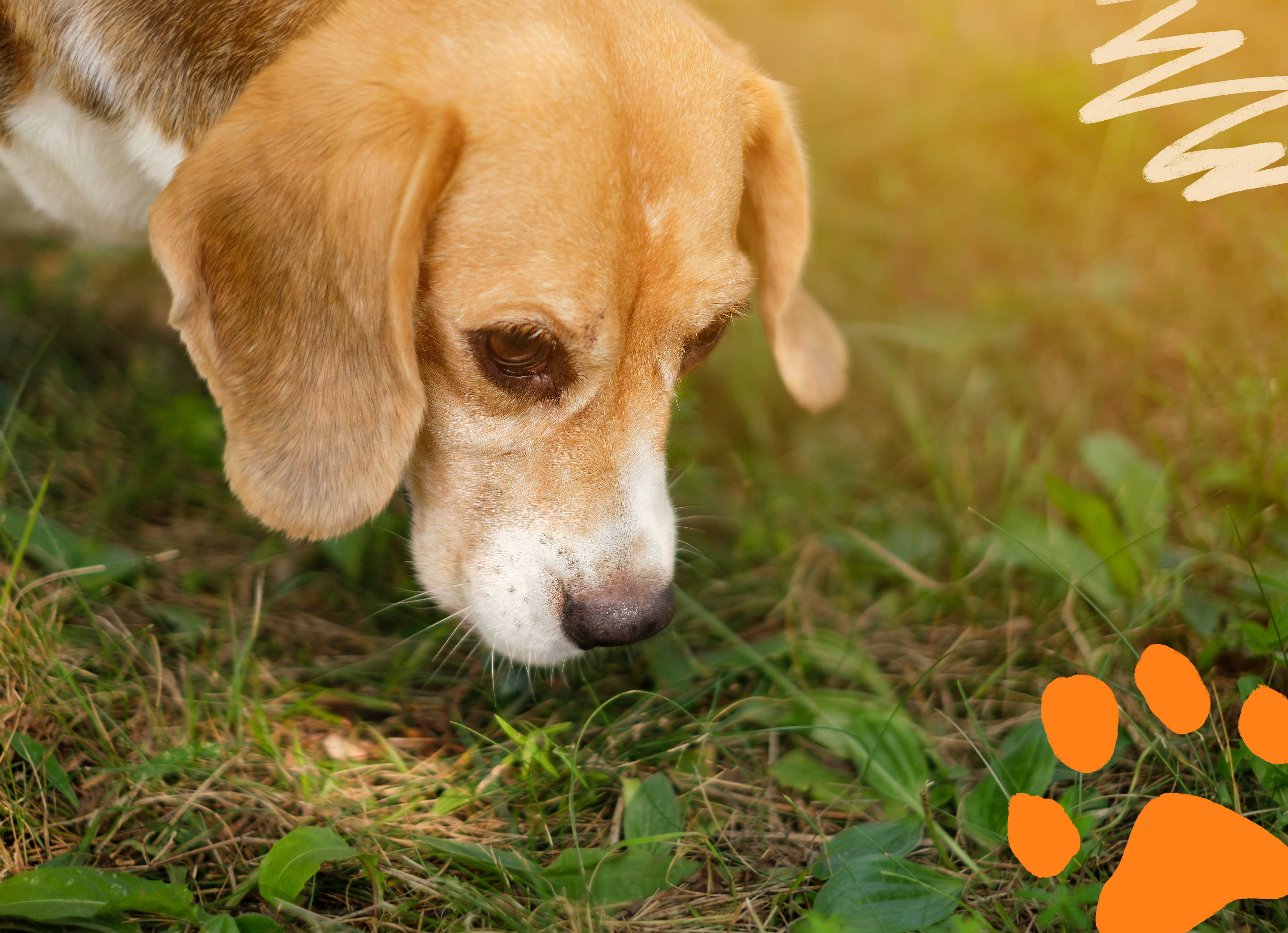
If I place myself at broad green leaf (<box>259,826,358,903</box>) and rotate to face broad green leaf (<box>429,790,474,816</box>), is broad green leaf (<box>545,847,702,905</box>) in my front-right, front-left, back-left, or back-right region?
front-right

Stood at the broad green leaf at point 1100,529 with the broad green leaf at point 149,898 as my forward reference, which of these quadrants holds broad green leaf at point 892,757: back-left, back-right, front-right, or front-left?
front-left

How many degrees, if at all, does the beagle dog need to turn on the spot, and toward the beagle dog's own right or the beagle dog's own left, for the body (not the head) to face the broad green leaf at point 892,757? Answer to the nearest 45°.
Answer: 0° — it already faces it

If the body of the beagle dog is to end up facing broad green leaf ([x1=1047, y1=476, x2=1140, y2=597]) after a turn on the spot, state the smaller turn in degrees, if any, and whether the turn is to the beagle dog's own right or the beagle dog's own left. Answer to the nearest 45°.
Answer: approximately 45° to the beagle dog's own left

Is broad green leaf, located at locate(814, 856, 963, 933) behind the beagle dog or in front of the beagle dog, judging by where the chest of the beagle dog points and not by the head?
in front

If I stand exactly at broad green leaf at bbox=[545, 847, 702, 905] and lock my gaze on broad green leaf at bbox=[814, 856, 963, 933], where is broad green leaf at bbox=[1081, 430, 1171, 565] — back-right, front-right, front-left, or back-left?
front-left

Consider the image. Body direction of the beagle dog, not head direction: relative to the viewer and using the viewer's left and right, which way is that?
facing the viewer and to the right of the viewer

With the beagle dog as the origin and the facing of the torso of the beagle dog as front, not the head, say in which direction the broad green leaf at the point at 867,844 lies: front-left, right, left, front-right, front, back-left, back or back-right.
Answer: front

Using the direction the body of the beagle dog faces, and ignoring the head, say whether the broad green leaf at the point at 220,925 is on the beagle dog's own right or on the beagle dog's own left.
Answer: on the beagle dog's own right

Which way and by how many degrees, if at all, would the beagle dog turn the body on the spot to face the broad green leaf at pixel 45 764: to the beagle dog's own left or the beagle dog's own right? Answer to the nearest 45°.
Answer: approximately 90° to the beagle dog's own right
